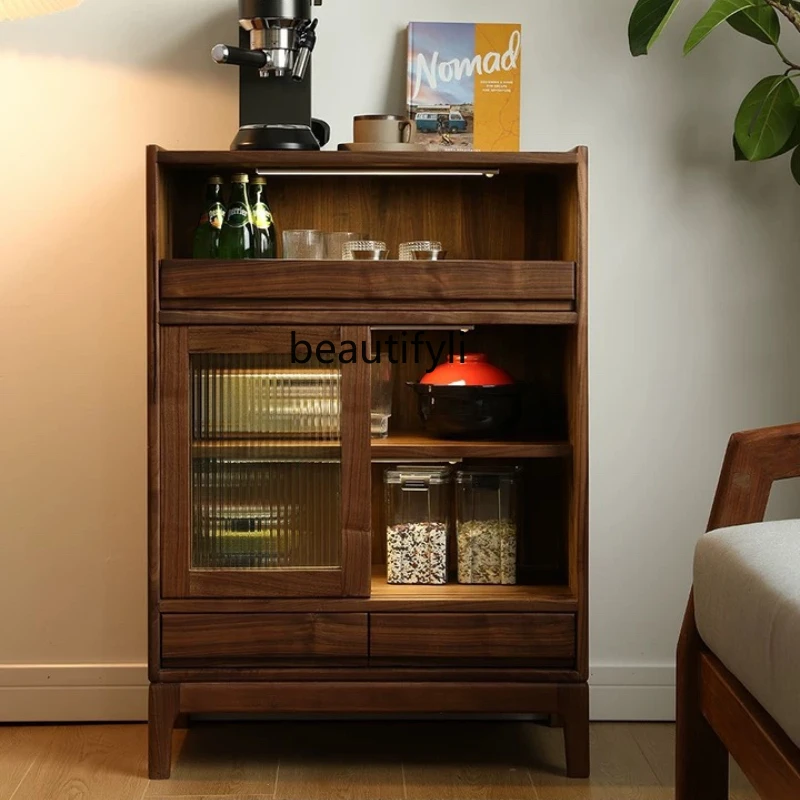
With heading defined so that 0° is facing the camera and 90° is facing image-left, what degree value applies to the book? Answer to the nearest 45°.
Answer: approximately 0°

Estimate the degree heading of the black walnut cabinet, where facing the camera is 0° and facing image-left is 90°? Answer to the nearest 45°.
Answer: approximately 0°

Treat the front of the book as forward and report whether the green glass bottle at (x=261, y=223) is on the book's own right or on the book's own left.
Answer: on the book's own right
